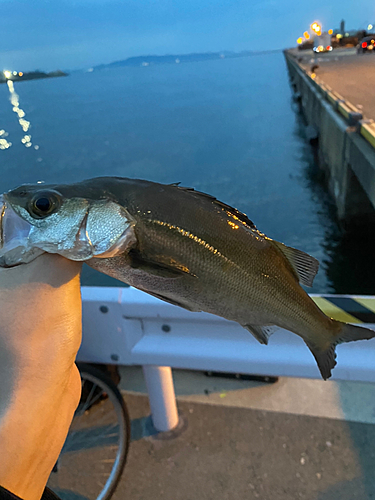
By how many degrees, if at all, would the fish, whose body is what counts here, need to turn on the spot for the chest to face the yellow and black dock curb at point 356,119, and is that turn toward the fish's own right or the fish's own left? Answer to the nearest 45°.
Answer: approximately 135° to the fish's own right

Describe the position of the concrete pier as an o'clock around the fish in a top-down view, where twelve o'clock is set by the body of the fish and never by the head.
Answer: The concrete pier is roughly at 4 o'clock from the fish.

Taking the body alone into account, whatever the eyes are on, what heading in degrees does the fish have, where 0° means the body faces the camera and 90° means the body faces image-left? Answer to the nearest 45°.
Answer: approximately 90°
